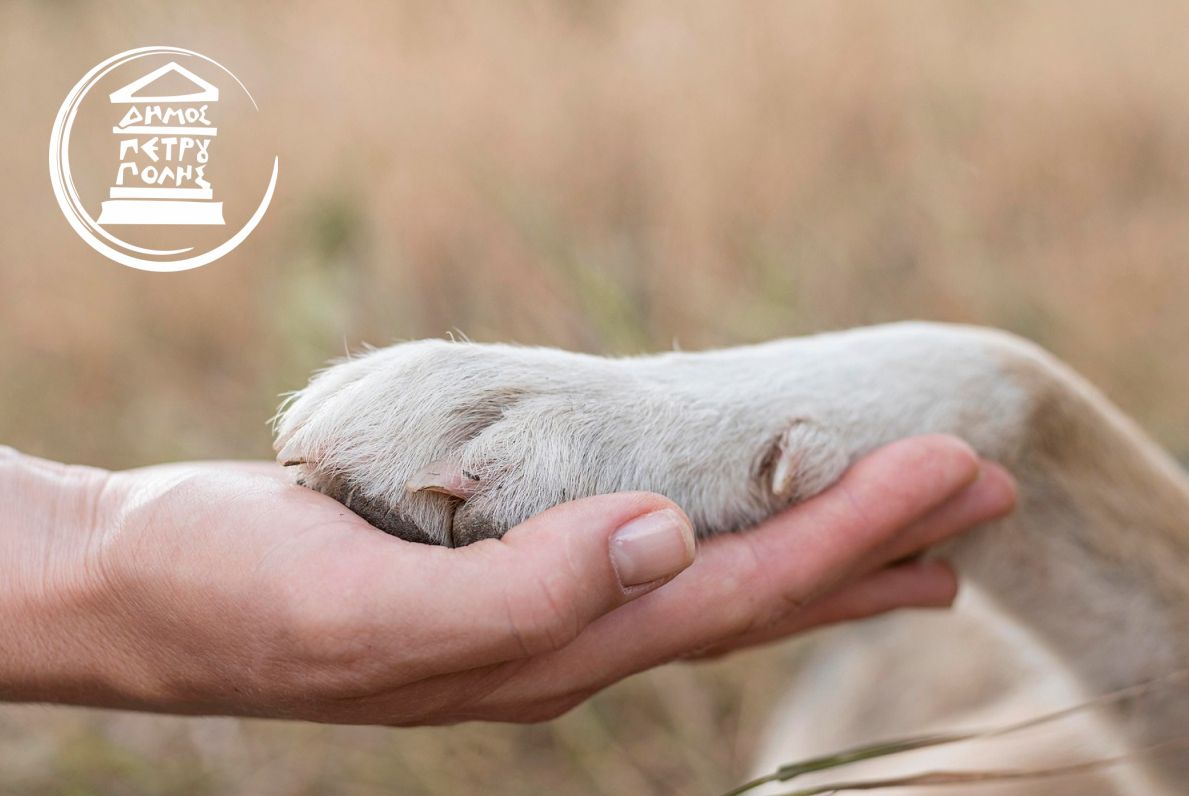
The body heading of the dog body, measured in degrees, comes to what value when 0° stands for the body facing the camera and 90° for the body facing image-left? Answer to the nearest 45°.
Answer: approximately 90°
